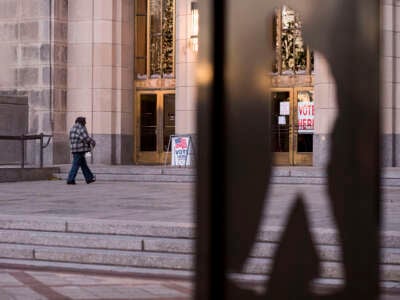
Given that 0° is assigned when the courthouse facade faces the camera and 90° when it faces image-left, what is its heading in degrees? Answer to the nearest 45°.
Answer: approximately 0°

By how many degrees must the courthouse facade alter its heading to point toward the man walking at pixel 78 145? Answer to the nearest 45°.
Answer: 0° — it already faces them

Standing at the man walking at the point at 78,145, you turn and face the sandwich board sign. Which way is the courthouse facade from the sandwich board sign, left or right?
left
